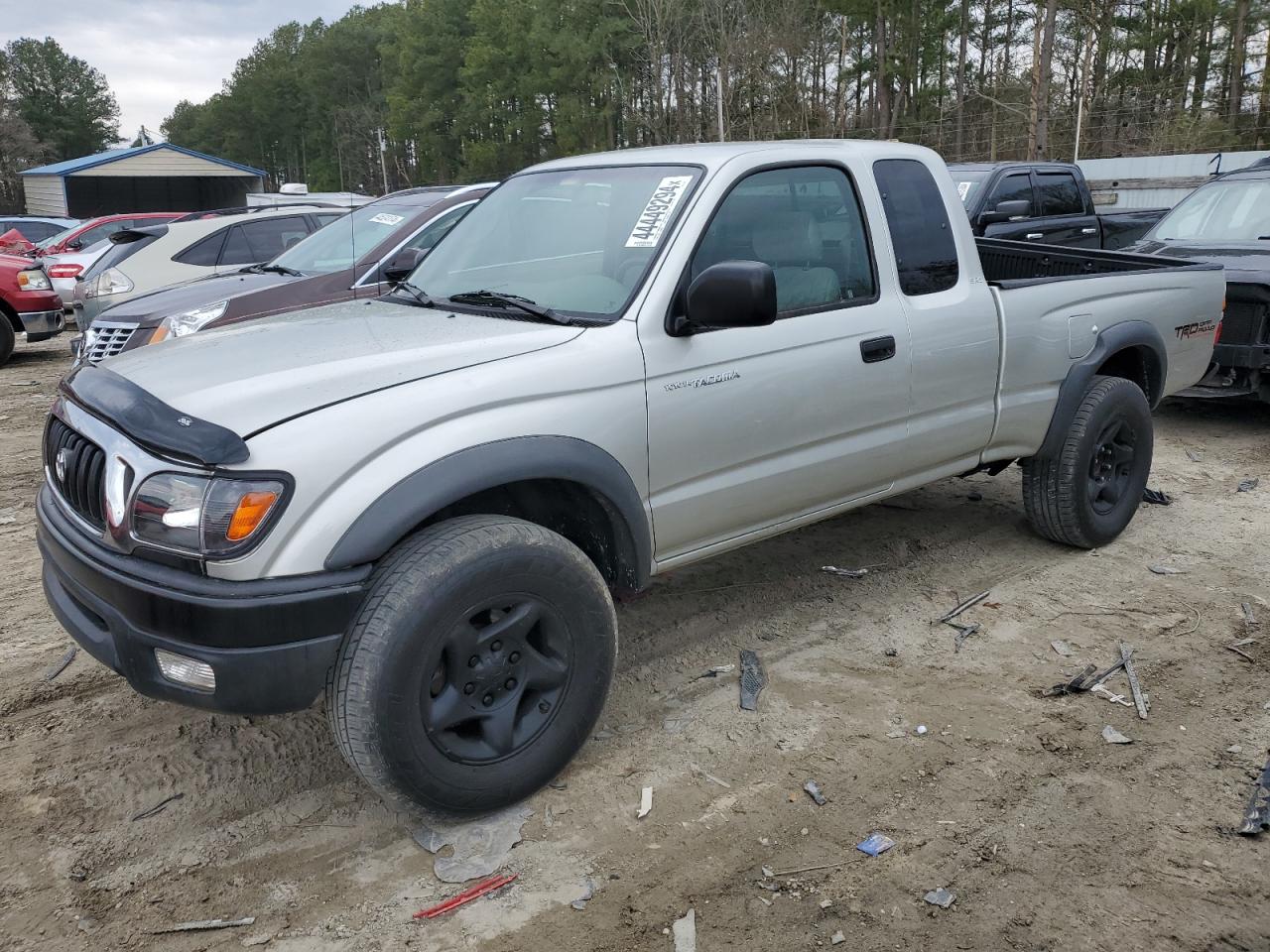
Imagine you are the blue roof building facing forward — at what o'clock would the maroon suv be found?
The maroon suv is roughly at 12 o'clock from the blue roof building.

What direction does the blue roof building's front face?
toward the camera

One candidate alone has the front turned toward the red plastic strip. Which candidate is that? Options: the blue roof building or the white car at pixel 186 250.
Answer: the blue roof building

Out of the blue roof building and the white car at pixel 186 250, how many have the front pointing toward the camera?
1

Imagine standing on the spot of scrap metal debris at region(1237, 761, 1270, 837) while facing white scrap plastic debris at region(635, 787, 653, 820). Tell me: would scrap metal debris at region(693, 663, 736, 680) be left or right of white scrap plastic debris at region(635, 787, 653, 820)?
right

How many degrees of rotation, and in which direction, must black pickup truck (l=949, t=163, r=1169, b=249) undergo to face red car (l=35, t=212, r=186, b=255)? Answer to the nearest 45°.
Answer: approximately 45° to its right

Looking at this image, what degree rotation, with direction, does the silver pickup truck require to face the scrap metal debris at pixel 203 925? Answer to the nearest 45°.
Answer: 0° — it already faces it

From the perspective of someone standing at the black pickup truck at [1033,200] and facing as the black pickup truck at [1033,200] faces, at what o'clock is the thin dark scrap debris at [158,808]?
The thin dark scrap debris is roughly at 11 o'clock from the black pickup truck.

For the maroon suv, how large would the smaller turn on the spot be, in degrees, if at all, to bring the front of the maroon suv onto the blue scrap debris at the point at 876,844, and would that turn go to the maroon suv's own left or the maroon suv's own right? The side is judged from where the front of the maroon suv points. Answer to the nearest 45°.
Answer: approximately 45° to the maroon suv's own left
